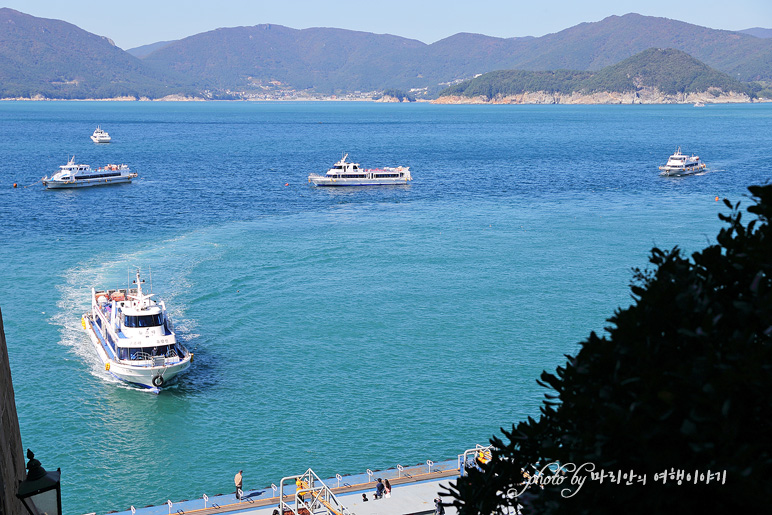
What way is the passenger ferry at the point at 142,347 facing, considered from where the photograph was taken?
facing the viewer

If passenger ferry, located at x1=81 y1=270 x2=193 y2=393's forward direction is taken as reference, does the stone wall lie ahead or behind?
ahead

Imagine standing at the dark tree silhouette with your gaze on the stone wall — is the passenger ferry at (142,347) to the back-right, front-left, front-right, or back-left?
front-right

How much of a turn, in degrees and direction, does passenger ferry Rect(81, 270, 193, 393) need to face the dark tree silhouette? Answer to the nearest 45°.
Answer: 0° — it already faces it
